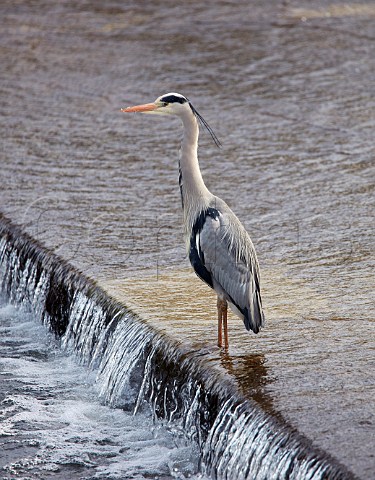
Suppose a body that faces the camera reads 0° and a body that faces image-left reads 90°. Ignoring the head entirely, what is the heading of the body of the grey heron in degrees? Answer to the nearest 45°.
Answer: approximately 90°
